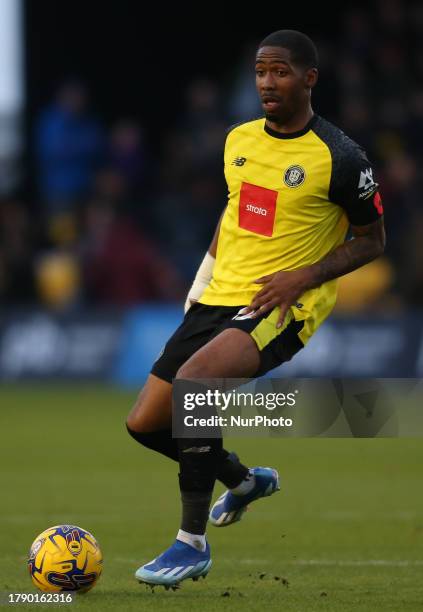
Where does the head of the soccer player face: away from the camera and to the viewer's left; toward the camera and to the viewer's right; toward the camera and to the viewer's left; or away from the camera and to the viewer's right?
toward the camera and to the viewer's left

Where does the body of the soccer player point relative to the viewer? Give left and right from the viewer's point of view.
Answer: facing the viewer and to the left of the viewer
